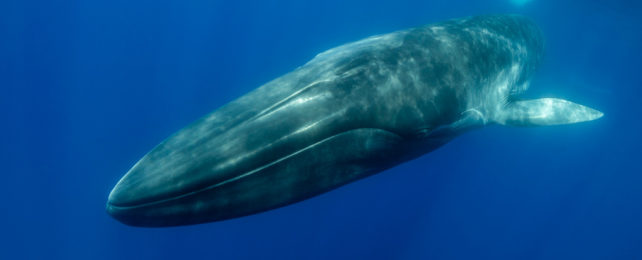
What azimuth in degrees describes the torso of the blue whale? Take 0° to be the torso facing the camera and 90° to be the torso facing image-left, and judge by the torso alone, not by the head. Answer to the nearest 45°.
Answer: approximately 45°
